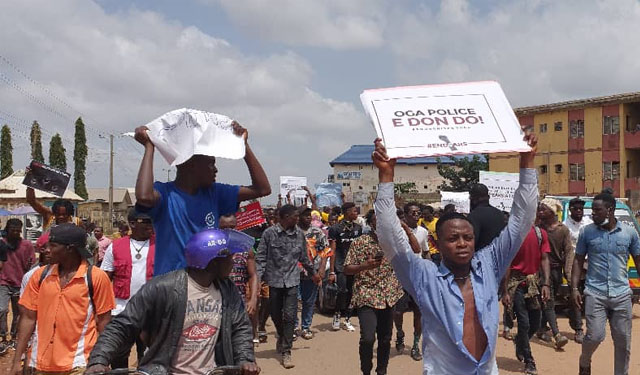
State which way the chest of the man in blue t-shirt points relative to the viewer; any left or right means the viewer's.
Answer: facing the viewer and to the right of the viewer

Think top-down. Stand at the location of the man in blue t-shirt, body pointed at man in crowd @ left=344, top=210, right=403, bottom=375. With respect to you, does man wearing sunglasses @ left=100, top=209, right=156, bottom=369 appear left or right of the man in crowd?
left

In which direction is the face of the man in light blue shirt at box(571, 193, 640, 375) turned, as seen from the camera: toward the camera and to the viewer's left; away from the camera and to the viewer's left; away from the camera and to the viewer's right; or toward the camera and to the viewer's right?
toward the camera and to the viewer's left

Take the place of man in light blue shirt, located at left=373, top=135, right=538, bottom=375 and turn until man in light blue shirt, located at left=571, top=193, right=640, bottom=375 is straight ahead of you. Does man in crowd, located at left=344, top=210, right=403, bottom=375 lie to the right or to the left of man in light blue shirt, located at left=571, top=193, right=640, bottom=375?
left

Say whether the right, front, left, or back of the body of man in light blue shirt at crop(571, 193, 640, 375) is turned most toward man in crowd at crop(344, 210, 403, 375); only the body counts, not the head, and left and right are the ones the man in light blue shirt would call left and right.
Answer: right

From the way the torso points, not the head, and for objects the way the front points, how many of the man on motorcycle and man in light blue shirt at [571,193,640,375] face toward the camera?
2

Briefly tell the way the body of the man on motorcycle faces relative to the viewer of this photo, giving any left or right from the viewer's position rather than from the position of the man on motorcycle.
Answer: facing the viewer

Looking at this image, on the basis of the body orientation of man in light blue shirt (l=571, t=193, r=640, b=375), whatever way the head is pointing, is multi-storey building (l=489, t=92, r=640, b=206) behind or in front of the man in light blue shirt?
behind

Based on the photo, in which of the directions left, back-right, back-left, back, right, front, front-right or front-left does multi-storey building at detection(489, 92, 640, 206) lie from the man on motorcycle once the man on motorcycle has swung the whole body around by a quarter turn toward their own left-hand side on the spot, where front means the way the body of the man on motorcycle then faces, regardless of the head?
front-left

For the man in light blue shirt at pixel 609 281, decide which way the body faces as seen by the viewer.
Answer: toward the camera

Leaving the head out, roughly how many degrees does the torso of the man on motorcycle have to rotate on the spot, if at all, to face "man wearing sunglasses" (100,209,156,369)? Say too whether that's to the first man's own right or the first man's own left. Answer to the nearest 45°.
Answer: approximately 180°
